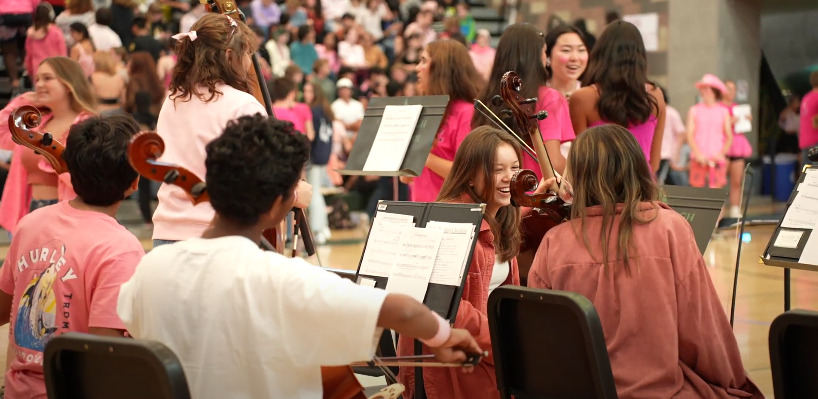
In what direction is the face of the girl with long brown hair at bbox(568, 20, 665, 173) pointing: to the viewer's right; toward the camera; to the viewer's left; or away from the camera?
away from the camera

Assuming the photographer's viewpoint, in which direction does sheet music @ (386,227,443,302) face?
facing the viewer

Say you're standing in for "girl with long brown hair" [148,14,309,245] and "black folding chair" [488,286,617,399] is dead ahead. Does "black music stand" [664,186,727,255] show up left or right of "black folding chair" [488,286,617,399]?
left

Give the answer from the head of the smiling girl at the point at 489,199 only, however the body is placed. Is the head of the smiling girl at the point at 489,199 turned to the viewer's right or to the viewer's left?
to the viewer's right

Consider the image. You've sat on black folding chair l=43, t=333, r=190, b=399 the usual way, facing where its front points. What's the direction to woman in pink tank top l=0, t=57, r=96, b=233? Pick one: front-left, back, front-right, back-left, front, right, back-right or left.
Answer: front-left

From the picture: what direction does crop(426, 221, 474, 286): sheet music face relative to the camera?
toward the camera

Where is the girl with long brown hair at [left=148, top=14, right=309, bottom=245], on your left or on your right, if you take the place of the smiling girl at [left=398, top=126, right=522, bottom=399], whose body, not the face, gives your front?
on your right

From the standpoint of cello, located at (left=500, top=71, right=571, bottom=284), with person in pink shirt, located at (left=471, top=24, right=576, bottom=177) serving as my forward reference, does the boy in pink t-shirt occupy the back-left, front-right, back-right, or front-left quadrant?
back-left

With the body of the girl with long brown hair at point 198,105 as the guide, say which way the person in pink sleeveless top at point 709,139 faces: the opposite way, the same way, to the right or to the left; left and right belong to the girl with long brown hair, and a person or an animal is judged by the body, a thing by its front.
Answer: the opposite way

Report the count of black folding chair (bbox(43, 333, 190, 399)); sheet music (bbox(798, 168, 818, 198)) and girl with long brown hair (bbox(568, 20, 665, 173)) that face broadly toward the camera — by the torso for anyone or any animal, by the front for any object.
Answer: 1

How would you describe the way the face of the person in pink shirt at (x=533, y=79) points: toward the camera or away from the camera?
away from the camera

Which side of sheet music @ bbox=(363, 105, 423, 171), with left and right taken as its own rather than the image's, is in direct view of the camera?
front
